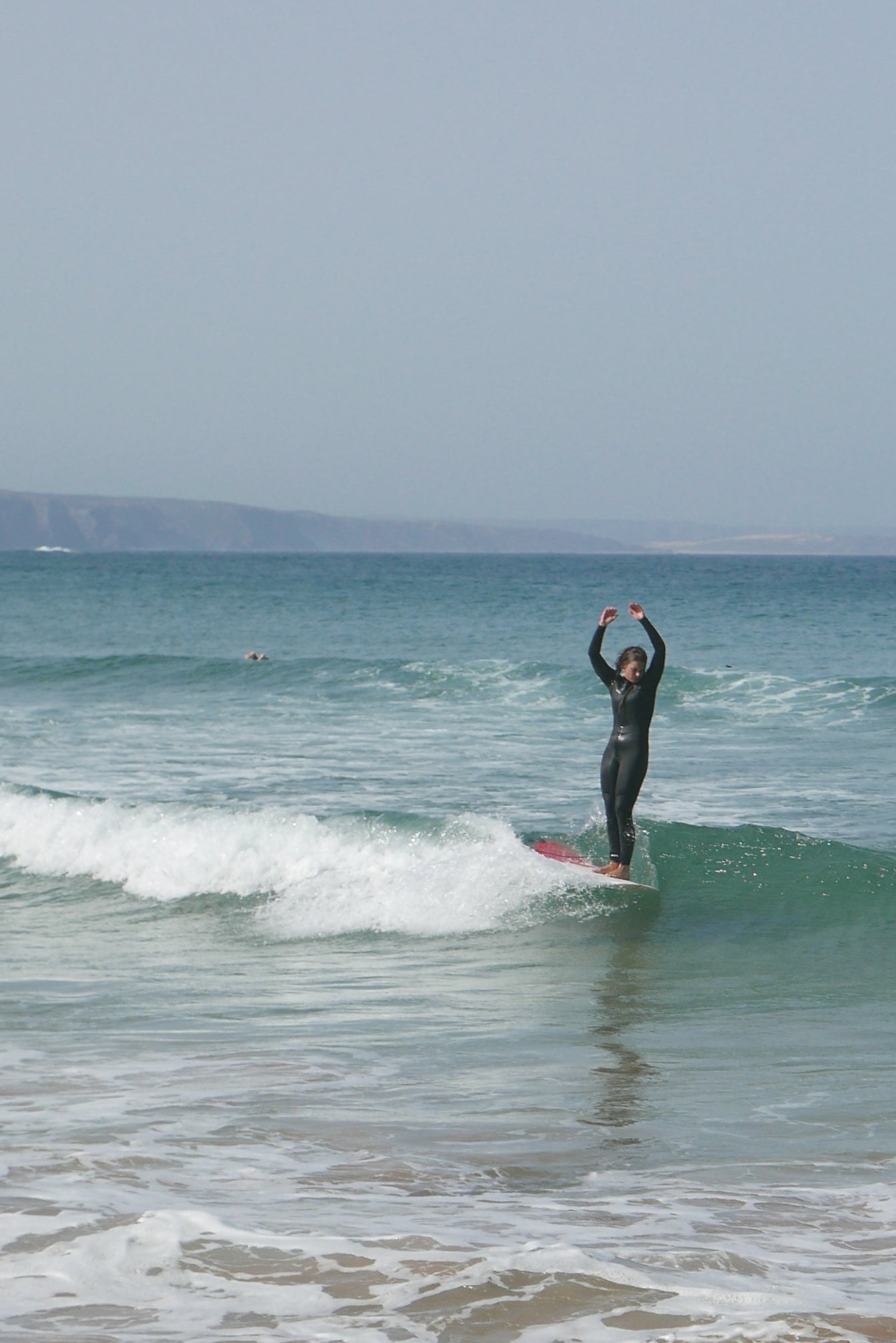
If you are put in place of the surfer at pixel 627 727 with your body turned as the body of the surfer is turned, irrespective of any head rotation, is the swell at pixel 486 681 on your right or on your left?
on your right

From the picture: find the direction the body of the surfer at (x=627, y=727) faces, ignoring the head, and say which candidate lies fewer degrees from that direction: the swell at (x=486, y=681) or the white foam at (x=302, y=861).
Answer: the white foam

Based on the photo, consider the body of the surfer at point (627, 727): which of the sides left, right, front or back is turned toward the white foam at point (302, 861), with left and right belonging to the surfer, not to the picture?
right

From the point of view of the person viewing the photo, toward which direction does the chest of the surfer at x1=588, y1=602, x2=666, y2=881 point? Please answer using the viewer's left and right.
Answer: facing the viewer and to the left of the viewer
